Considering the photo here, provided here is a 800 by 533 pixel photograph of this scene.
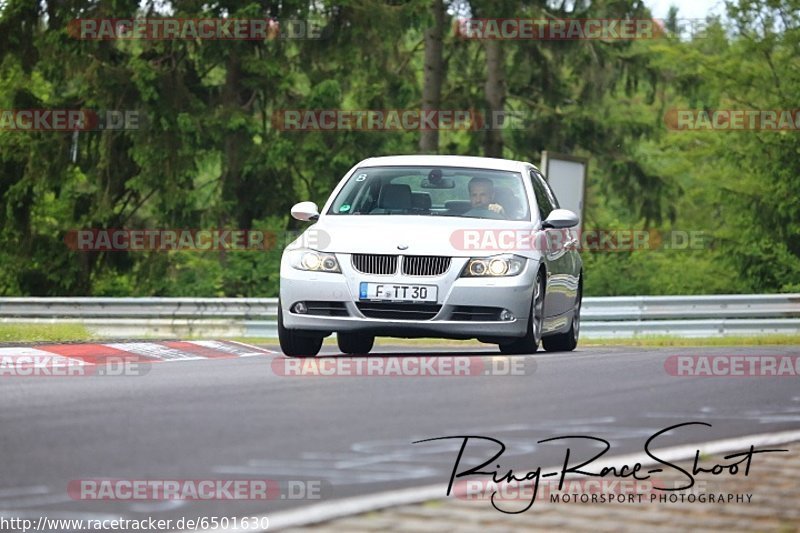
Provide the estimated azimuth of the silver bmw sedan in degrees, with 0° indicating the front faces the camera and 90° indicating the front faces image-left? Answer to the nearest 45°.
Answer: approximately 0°

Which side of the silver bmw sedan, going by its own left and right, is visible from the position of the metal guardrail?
back
